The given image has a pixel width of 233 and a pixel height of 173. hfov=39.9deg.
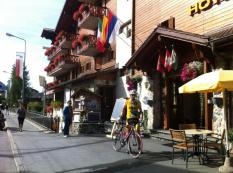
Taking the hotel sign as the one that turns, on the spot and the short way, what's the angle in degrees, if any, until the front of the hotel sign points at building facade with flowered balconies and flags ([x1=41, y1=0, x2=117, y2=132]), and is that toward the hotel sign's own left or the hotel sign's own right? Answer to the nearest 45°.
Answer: approximately 90° to the hotel sign's own right

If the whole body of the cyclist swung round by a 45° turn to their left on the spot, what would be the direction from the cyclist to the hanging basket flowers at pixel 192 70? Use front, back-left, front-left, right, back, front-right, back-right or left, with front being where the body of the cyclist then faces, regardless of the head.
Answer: left

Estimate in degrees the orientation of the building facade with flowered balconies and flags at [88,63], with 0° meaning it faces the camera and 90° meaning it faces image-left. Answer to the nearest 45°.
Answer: approximately 45°

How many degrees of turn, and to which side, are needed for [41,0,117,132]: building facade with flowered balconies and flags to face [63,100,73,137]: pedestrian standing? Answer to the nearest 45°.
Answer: approximately 45° to its left

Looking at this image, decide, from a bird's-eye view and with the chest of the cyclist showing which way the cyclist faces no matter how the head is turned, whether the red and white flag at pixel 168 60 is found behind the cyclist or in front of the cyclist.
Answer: behind

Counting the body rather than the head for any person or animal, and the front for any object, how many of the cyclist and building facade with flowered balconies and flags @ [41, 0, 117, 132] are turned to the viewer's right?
0

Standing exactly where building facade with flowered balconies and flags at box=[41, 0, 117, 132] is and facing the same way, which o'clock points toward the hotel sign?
The hotel sign is roughly at 10 o'clock from the building facade with flowered balconies and flags.

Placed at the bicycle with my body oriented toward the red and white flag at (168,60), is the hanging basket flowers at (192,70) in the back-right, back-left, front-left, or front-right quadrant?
front-right
